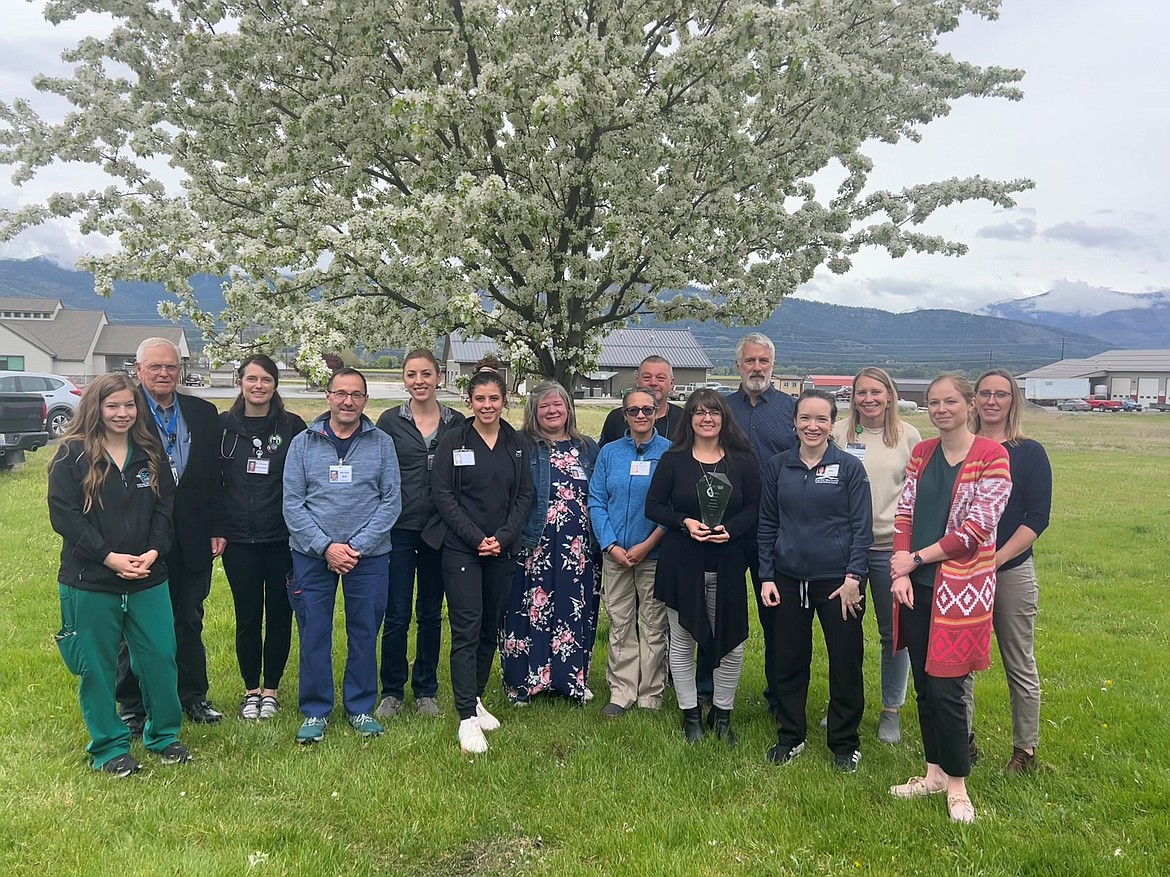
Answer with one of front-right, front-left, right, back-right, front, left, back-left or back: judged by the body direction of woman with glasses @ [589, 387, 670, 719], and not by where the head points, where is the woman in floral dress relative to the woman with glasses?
right

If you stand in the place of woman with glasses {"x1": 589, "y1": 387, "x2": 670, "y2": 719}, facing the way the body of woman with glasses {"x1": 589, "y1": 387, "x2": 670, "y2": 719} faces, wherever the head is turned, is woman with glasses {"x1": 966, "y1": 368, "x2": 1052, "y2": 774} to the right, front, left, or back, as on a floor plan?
left

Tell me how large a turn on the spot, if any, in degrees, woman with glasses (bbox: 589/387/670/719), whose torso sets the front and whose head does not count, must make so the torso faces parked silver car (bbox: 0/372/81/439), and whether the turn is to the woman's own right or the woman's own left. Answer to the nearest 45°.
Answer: approximately 135° to the woman's own right

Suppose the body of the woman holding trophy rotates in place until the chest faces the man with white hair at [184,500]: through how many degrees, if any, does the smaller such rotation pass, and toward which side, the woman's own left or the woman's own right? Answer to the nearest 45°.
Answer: approximately 90° to the woman's own right

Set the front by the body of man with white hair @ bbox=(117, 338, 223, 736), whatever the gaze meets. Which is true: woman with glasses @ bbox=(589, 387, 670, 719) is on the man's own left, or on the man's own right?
on the man's own left

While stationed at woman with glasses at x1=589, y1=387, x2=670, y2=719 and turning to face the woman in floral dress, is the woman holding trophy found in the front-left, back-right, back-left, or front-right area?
back-left

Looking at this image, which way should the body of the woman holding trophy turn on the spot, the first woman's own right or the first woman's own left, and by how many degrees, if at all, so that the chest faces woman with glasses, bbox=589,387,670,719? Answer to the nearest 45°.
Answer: approximately 135° to the first woman's own right

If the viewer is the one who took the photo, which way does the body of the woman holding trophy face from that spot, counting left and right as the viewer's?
facing the viewer

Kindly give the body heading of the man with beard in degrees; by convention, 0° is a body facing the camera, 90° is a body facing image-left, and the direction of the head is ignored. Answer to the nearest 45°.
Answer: approximately 0°

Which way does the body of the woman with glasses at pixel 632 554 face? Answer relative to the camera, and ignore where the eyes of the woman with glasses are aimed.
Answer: toward the camera
